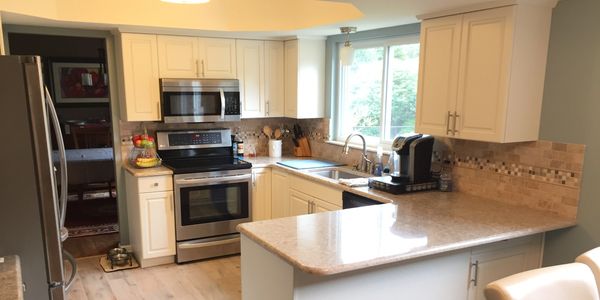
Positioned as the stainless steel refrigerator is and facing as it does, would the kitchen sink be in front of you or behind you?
in front

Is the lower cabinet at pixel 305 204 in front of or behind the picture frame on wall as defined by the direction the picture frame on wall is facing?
in front

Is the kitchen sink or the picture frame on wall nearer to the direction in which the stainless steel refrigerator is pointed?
the kitchen sink

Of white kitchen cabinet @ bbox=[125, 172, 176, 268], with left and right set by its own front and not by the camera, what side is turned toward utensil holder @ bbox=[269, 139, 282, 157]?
left

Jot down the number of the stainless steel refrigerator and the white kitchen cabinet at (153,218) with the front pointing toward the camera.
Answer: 1

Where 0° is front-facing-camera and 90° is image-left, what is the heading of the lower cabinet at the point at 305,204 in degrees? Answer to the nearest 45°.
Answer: approximately 45°

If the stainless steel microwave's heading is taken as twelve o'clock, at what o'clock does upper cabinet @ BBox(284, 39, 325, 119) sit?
The upper cabinet is roughly at 9 o'clock from the stainless steel microwave.

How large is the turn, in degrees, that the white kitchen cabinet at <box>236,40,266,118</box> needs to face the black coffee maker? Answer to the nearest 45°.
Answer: approximately 45° to its left

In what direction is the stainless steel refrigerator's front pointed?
to the viewer's right
